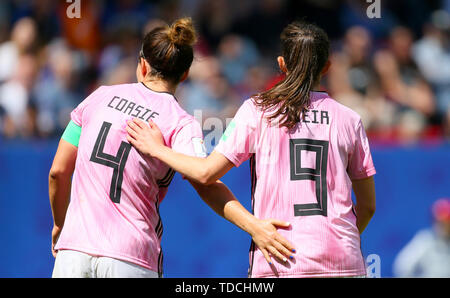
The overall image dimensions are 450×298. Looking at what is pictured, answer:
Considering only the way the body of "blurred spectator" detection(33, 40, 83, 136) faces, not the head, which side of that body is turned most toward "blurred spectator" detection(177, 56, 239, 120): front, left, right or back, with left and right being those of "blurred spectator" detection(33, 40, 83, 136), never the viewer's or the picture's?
left

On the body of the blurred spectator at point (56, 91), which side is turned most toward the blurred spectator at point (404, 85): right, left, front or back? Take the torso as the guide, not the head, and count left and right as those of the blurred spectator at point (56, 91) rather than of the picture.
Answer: left

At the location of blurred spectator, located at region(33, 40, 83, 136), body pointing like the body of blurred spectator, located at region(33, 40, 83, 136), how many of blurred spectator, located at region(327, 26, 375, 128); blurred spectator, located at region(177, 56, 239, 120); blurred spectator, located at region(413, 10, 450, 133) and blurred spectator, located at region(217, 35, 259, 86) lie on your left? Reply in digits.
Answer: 4

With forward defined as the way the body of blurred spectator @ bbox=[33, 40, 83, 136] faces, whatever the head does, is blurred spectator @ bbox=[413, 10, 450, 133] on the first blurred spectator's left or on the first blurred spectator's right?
on the first blurred spectator's left

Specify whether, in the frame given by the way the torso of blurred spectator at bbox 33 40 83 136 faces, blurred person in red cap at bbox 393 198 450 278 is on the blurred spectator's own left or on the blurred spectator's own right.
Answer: on the blurred spectator's own left

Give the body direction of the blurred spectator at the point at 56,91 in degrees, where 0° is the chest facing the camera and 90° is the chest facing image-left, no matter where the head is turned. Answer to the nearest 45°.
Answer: approximately 0°

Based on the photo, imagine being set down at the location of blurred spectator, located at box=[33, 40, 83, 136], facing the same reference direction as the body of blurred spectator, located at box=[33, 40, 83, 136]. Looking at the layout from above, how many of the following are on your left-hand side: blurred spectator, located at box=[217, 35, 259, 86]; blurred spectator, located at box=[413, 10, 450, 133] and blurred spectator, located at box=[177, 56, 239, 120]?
3

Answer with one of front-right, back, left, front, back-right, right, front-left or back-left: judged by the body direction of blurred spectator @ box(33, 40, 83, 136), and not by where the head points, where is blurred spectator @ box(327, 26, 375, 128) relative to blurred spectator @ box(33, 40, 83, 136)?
left

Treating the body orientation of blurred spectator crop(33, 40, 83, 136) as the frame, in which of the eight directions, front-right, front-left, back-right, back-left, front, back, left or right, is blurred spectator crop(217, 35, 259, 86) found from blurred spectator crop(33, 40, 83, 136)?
left
